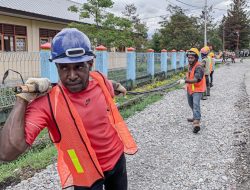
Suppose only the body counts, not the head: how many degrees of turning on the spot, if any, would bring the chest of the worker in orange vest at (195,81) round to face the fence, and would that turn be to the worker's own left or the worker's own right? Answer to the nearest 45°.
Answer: approximately 90° to the worker's own right

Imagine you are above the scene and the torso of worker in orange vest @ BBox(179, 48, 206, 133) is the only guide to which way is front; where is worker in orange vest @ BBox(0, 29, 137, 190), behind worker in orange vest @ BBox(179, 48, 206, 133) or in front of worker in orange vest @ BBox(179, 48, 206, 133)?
in front

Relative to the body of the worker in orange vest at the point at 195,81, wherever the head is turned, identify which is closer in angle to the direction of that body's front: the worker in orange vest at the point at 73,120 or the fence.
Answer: the worker in orange vest

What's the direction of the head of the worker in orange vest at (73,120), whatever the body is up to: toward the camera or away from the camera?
toward the camera

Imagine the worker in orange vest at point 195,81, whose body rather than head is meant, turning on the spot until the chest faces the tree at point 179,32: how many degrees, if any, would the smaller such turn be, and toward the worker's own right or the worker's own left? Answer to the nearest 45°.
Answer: approximately 135° to the worker's own right

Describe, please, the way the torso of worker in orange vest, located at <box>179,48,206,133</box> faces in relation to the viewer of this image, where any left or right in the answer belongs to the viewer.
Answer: facing the viewer and to the left of the viewer
